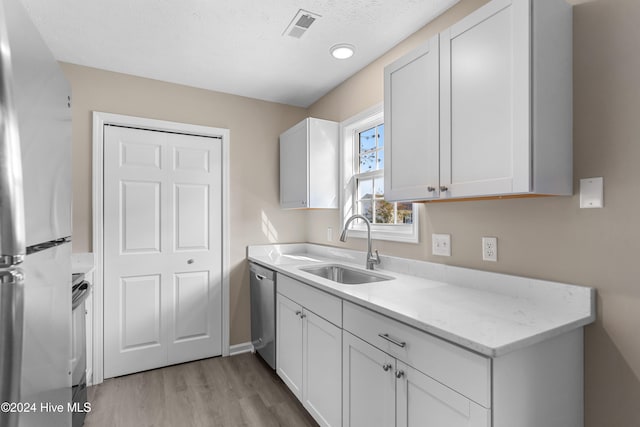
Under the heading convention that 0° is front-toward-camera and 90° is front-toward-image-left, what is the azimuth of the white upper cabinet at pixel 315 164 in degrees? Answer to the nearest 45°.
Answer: approximately 45°

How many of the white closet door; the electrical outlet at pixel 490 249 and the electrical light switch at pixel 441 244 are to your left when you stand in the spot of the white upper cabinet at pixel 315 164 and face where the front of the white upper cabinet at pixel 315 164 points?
2

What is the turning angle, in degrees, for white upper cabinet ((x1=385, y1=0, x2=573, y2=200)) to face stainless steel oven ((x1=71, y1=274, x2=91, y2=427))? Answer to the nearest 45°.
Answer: approximately 45° to its right

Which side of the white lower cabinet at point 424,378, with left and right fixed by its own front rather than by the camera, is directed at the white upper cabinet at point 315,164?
right

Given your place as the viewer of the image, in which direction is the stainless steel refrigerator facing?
facing to the right of the viewer

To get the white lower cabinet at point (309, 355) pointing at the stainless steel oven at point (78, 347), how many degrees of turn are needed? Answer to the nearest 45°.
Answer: approximately 45° to its right

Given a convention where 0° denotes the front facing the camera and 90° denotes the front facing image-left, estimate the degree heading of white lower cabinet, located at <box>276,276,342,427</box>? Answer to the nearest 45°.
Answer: approximately 45°

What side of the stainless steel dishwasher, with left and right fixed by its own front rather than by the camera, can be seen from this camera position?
left

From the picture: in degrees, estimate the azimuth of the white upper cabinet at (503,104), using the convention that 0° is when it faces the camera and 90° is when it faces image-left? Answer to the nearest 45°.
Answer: approximately 45°
